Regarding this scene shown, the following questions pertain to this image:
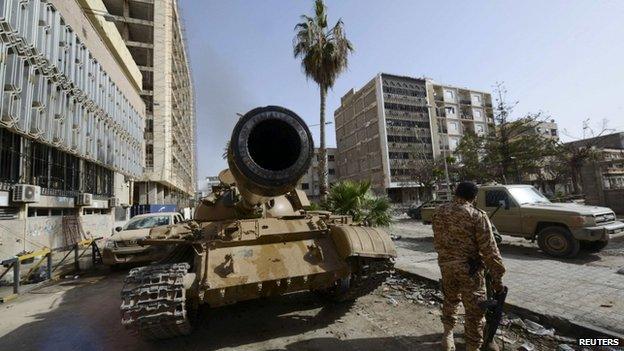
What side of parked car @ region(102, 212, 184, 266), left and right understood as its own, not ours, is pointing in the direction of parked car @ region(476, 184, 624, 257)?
left

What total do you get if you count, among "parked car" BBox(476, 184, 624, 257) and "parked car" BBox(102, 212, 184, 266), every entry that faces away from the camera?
0

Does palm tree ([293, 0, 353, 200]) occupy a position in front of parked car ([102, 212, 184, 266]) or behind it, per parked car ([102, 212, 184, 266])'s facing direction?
behind

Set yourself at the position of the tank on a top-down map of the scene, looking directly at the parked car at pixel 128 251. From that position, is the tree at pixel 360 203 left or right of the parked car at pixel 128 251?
right

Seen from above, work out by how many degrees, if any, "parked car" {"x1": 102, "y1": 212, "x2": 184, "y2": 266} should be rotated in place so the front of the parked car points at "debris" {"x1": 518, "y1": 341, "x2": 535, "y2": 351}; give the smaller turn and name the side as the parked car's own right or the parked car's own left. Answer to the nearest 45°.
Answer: approximately 90° to the parked car's own left

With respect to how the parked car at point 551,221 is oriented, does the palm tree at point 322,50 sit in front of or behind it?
behind

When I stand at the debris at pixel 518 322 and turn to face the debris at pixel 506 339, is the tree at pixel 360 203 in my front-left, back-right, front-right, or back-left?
back-right

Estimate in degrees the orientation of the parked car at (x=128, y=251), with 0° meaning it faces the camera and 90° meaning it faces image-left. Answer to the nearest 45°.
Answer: approximately 45°

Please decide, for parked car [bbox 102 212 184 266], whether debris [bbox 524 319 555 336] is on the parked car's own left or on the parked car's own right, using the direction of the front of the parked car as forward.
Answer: on the parked car's own left

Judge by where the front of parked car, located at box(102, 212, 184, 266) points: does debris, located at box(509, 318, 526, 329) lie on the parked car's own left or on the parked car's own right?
on the parked car's own left

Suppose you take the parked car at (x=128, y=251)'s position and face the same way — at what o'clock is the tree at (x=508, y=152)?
The tree is roughly at 7 o'clock from the parked car.
